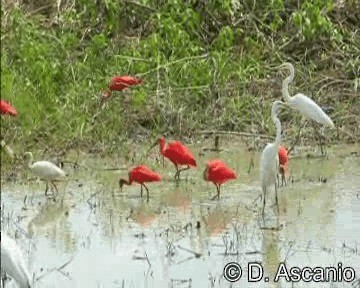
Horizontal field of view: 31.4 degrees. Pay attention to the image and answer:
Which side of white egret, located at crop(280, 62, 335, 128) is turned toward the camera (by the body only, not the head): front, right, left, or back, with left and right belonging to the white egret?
left

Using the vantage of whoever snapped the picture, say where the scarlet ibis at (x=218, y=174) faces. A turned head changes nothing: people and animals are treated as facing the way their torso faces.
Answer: facing to the left of the viewer

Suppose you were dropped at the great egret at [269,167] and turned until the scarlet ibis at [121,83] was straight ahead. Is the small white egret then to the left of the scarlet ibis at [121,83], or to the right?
left

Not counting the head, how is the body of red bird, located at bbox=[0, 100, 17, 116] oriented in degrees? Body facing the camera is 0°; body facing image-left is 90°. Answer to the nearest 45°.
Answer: approximately 90°

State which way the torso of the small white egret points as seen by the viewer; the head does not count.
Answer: to the viewer's left

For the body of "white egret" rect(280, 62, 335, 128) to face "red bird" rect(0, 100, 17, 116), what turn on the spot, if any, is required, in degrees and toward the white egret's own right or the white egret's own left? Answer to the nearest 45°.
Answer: approximately 45° to the white egret's own left

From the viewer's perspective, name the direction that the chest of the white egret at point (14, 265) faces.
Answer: to the viewer's left

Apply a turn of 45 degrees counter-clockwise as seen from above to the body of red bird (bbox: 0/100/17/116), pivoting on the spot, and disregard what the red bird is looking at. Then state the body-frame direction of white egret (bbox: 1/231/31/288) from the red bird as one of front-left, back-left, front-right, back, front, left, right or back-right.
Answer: front-left

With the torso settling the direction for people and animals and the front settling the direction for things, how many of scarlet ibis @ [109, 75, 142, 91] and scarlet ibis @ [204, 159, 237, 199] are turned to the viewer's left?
2

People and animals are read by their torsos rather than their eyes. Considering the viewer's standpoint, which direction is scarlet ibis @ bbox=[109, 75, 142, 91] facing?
facing to the left of the viewer
